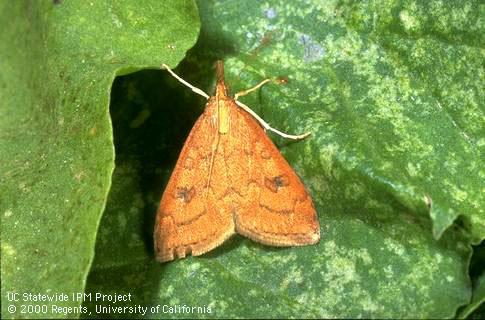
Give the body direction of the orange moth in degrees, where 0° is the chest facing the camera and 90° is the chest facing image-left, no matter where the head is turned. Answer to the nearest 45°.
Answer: approximately 180°

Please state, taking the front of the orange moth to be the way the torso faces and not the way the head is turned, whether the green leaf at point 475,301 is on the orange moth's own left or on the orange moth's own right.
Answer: on the orange moth's own right
